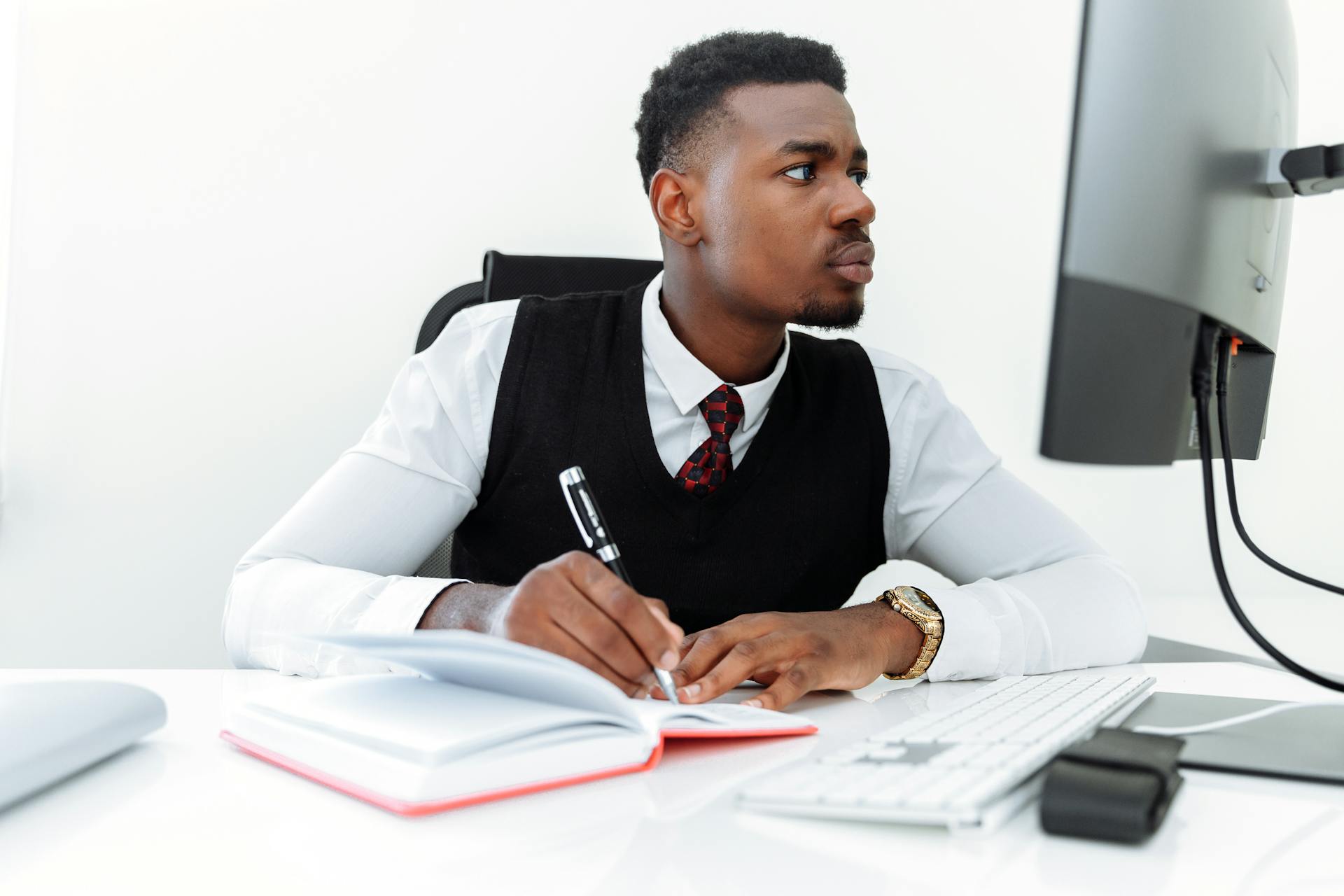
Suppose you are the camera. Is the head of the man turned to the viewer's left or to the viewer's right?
to the viewer's right

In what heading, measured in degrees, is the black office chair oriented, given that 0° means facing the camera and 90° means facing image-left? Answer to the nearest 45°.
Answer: approximately 0°

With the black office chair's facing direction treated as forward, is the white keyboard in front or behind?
in front

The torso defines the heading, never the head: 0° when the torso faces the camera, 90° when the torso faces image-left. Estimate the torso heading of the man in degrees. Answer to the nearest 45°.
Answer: approximately 0°

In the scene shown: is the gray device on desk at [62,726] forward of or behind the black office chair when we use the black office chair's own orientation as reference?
forward

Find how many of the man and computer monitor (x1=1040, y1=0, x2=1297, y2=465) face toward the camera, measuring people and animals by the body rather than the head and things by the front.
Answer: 1

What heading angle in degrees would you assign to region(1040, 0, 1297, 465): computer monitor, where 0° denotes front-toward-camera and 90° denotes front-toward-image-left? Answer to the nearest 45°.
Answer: approximately 135°

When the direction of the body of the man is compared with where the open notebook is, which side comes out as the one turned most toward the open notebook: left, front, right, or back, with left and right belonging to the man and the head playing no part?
front

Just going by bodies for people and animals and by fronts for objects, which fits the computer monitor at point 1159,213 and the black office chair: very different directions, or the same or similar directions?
very different directions
